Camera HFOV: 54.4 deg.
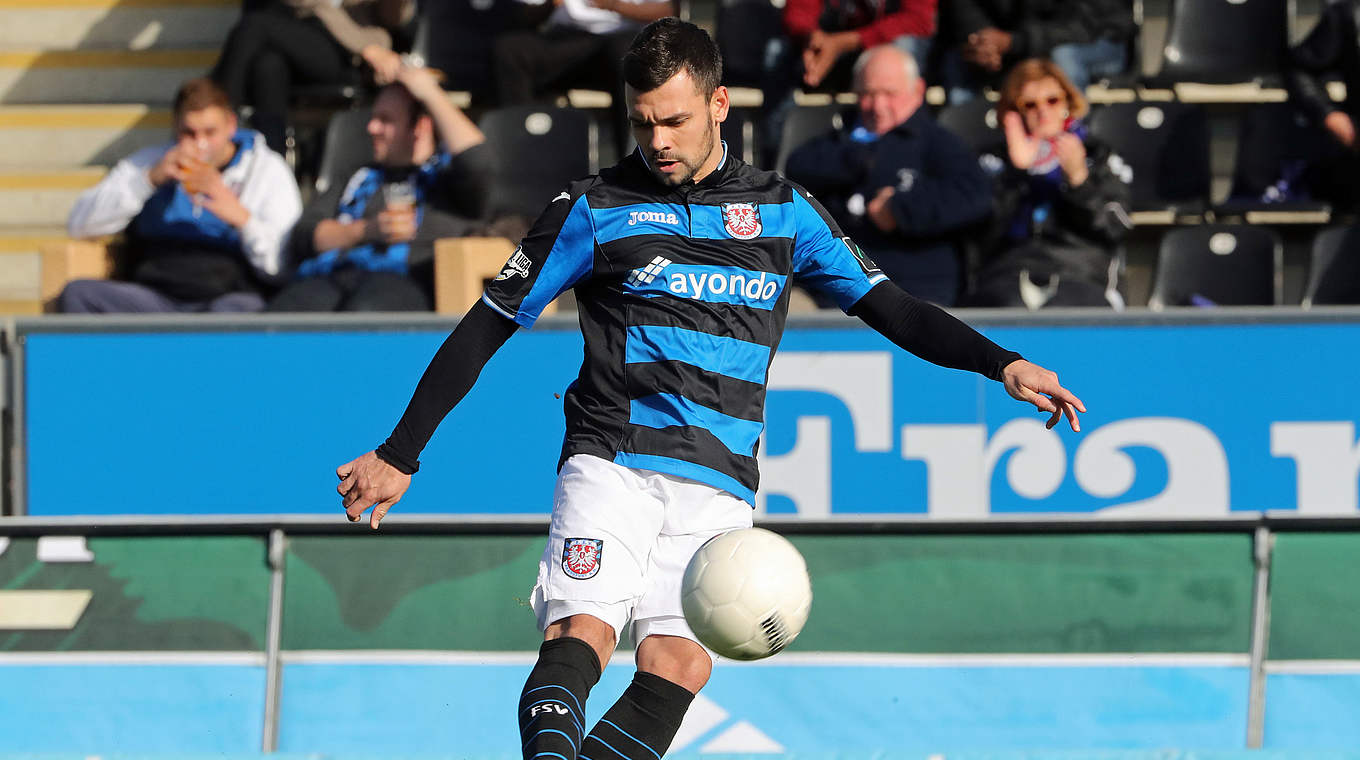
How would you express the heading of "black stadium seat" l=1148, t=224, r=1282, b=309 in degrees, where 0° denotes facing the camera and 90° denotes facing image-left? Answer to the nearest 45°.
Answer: approximately 0°

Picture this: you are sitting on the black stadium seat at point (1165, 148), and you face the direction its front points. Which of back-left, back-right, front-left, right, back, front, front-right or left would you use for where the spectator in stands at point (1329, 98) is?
left

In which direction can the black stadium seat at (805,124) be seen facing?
toward the camera

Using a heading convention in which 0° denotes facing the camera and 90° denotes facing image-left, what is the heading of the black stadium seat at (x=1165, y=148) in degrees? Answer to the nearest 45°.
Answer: approximately 0°

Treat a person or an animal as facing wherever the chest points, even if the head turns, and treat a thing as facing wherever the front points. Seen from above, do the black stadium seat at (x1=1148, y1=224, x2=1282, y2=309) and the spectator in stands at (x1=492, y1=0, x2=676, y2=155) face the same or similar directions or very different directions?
same or similar directions

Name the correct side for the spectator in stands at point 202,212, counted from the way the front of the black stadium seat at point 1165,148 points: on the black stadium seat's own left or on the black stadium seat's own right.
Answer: on the black stadium seat's own right

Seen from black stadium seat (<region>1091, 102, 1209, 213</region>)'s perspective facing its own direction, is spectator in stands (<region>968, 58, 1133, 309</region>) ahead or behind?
ahead

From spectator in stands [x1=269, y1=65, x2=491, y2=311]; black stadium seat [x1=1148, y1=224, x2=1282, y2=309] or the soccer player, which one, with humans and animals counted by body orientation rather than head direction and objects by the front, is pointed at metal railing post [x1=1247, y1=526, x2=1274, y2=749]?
the black stadium seat

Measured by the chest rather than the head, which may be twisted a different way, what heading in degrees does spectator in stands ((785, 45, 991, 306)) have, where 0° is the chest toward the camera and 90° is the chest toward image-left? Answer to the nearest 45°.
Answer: approximately 45°

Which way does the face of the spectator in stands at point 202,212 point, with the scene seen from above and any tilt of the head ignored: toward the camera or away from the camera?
toward the camera

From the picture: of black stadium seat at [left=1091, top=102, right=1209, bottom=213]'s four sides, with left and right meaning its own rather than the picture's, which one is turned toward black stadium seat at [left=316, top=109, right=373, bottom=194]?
right

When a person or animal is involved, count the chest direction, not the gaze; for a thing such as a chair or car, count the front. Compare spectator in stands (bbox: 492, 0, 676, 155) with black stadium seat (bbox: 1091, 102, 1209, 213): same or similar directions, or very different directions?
same or similar directions

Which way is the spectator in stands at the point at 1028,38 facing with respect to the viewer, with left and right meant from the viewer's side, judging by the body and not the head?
facing the viewer and to the left of the viewer

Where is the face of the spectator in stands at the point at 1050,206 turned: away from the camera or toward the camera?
toward the camera

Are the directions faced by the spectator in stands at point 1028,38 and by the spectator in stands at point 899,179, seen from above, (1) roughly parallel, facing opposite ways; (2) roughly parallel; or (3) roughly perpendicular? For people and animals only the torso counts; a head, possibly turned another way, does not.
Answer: roughly parallel

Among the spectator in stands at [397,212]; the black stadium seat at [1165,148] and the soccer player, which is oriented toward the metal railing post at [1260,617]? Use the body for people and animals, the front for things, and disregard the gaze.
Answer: the black stadium seat

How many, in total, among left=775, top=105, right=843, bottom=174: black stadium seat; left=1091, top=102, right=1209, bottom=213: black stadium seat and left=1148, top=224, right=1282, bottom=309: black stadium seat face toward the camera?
3

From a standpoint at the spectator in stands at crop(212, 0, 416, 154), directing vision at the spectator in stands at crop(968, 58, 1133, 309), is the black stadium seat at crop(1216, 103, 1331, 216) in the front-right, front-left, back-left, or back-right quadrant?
front-left

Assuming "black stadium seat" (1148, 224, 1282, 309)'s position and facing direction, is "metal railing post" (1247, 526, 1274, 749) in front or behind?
in front

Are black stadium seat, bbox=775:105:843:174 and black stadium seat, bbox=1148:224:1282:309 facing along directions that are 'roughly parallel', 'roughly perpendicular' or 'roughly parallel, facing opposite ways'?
roughly parallel
